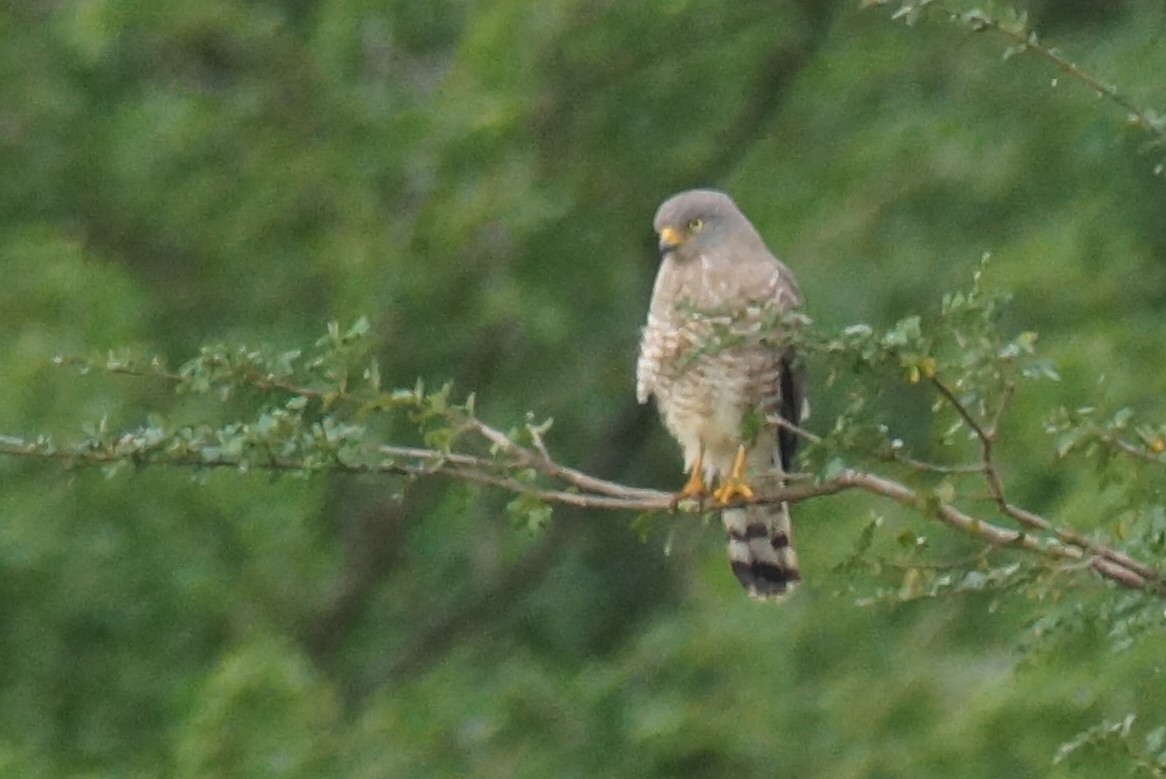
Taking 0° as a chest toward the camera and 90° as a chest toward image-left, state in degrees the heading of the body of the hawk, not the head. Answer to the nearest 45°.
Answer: approximately 45°
